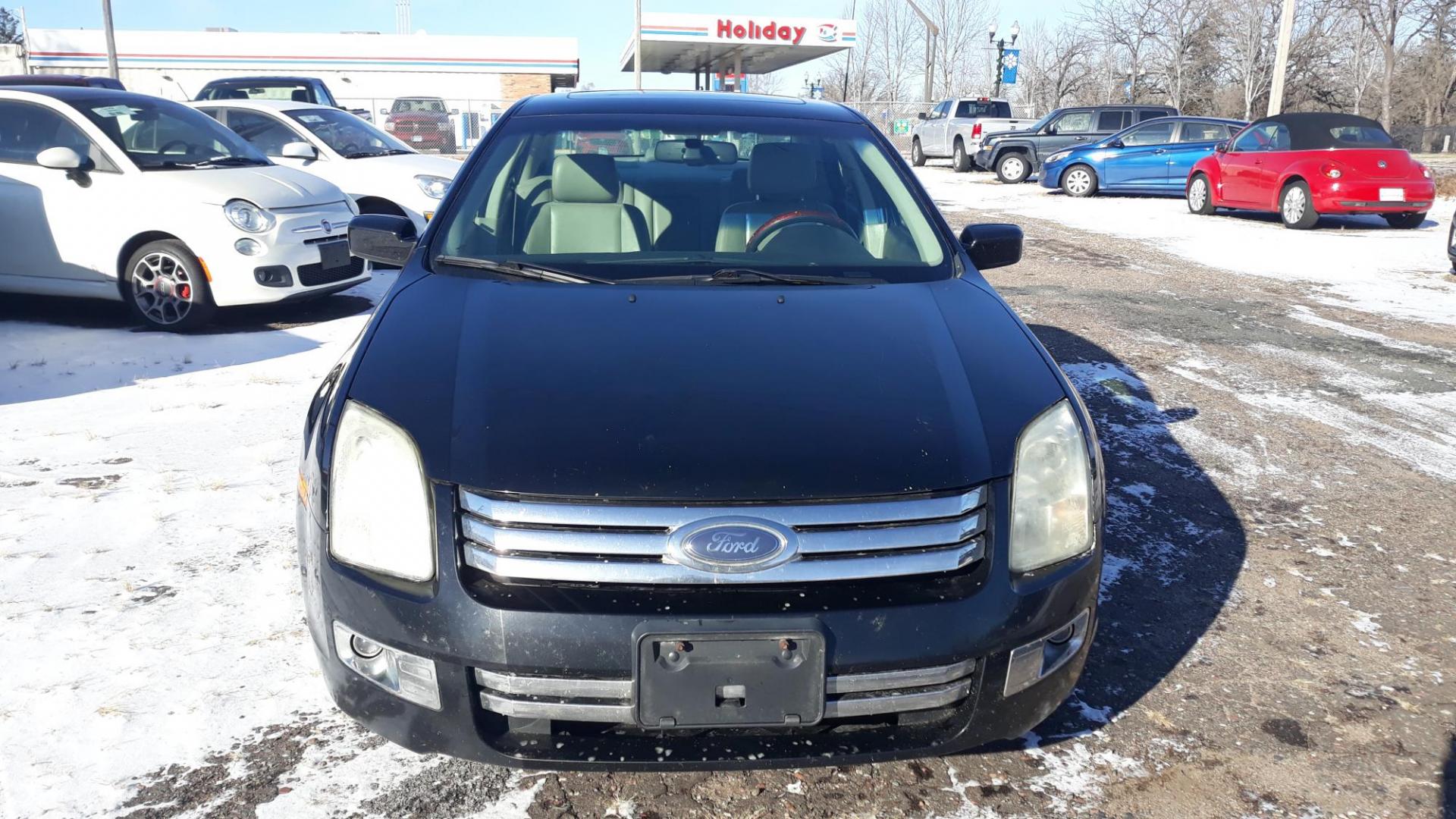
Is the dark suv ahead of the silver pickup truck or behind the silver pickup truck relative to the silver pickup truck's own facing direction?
behind

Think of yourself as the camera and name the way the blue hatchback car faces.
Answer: facing to the left of the viewer

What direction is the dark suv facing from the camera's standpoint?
to the viewer's left

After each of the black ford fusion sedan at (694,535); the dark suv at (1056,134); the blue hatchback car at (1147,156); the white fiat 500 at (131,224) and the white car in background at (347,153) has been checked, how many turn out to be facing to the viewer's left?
2

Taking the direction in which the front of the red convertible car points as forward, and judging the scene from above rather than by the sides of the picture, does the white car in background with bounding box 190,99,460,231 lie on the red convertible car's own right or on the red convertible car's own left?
on the red convertible car's own left

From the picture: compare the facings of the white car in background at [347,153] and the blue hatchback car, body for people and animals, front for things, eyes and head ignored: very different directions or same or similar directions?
very different directions

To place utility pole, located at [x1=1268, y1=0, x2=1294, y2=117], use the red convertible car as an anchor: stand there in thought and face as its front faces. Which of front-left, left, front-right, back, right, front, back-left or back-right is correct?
front-right

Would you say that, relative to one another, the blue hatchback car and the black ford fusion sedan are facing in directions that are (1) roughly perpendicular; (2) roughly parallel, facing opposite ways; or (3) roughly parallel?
roughly perpendicular

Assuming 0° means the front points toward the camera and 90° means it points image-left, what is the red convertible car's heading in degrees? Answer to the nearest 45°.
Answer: approximately 135°

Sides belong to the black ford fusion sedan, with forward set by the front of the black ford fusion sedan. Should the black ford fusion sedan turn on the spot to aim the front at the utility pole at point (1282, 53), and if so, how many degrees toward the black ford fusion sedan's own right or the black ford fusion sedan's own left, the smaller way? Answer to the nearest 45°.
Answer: approximately 135° to the black ford fusion sedan's own left

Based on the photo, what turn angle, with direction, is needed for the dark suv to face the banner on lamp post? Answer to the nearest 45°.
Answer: approximately 90° to its right
